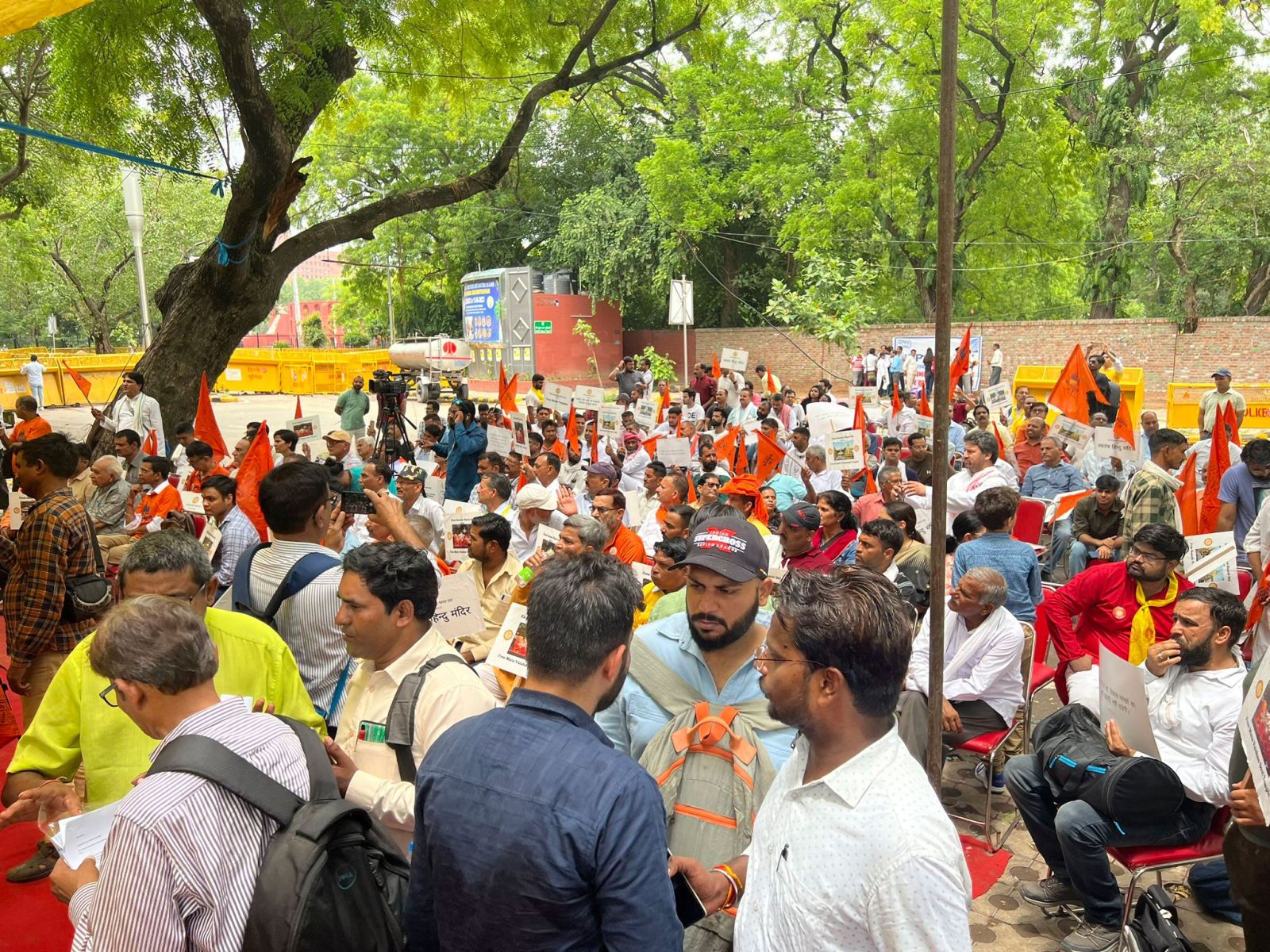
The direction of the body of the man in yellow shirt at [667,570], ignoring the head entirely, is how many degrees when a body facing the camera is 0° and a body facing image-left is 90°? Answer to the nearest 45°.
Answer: approximately 45°

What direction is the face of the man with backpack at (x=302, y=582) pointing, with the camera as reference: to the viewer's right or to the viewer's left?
to the viewer's right

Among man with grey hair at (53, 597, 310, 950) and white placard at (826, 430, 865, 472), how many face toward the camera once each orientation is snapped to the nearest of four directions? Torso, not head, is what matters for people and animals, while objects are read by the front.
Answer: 1

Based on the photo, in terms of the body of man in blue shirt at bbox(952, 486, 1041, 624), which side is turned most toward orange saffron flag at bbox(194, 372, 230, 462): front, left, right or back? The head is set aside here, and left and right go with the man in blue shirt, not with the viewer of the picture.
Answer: left

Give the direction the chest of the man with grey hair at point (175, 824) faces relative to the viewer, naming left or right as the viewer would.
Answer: facing away from the viewer and to the left of the viewer

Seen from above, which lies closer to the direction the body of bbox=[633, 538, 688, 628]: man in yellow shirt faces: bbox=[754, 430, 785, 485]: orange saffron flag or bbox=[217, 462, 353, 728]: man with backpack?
the man with backpack

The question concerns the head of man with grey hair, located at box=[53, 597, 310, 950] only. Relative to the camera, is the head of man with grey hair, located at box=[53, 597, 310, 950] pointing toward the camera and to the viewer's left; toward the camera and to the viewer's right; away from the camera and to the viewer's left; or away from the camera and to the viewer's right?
away from the camera and to the viewer's left

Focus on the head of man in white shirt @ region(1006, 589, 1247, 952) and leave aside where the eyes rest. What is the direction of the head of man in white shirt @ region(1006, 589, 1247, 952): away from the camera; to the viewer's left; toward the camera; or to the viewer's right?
to the viewer's left
